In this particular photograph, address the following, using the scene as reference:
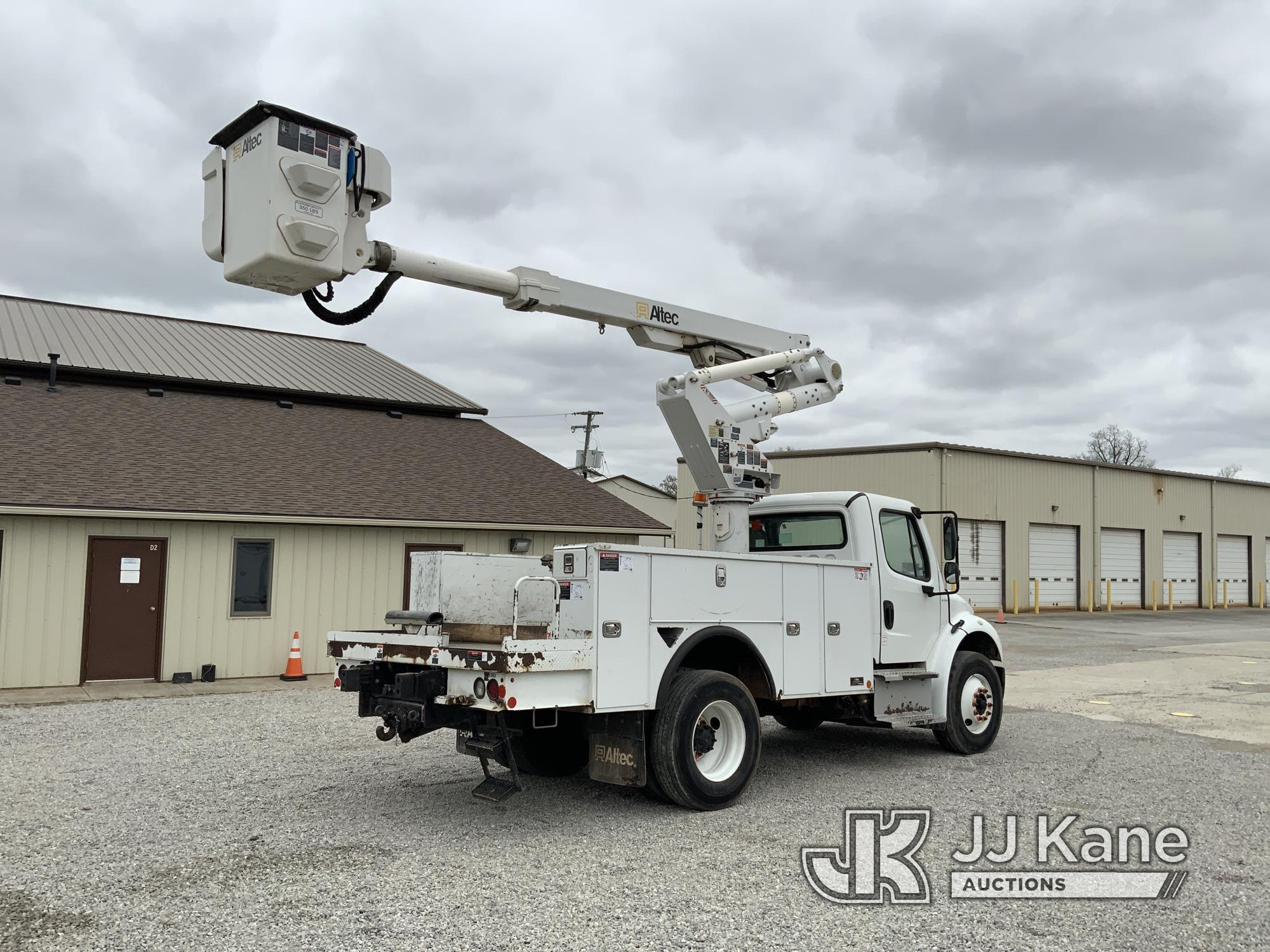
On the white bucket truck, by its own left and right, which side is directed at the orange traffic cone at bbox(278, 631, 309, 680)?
left

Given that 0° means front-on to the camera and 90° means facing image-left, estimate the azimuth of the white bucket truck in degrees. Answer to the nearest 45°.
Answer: approximately 225°
